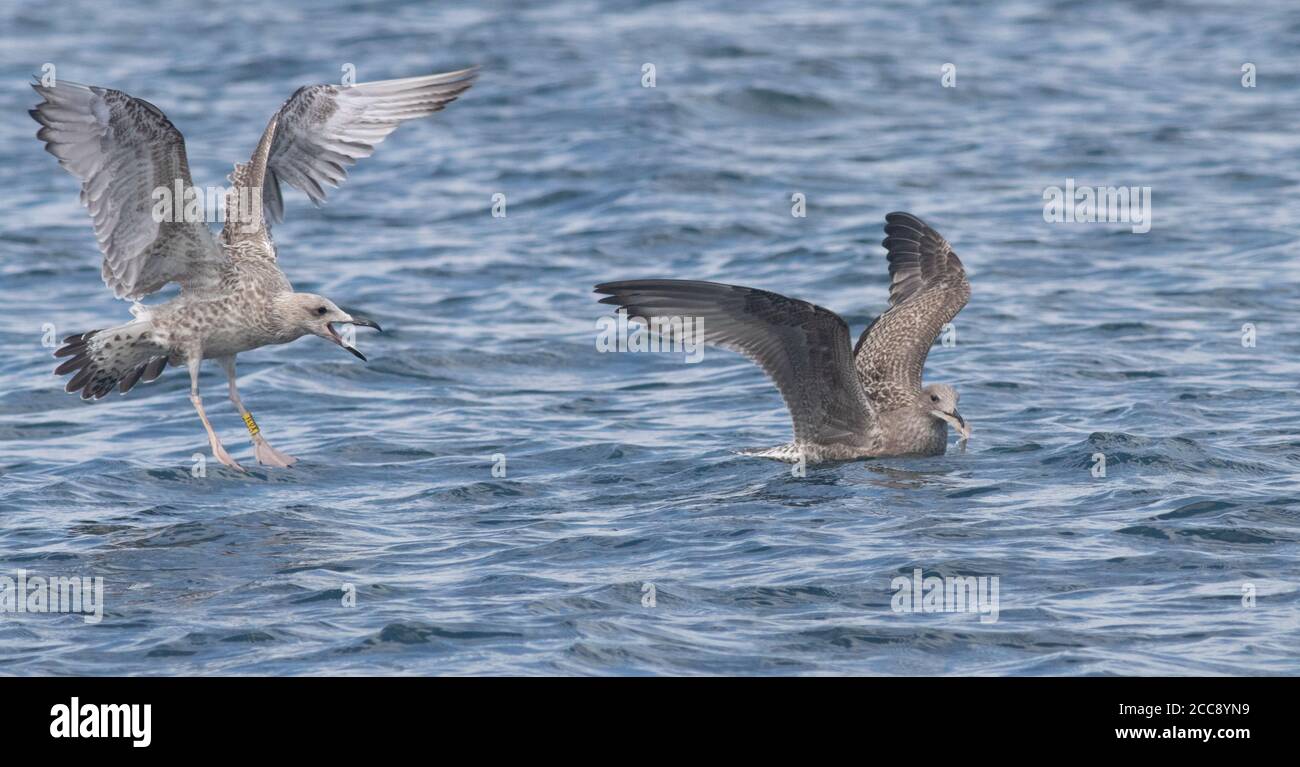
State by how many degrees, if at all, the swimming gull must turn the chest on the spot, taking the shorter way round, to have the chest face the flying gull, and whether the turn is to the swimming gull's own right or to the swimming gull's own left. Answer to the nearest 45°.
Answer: approximately 180°

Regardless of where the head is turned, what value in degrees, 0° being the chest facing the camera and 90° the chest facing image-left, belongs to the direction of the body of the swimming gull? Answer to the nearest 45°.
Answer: approximately 270°
